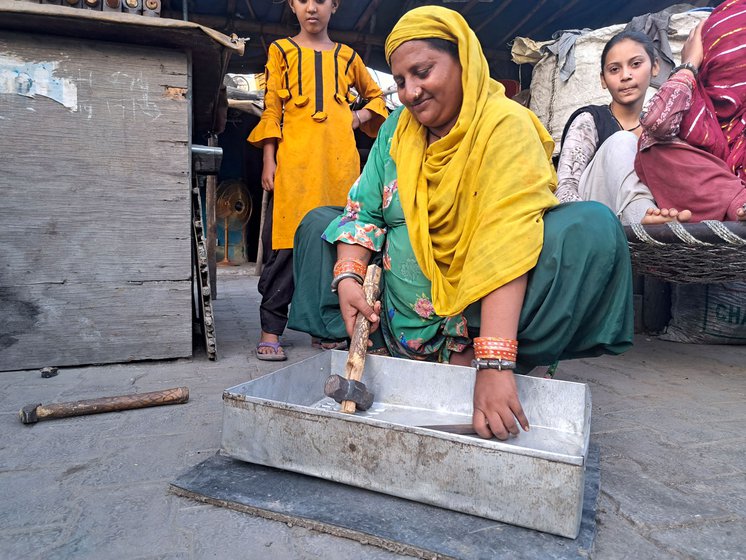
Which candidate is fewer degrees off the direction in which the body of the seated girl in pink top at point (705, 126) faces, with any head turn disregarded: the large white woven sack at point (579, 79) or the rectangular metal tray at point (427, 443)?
the rectangular metal tray

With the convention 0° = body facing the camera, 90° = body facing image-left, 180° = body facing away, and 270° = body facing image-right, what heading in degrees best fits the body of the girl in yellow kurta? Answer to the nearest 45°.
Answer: approximately 0°

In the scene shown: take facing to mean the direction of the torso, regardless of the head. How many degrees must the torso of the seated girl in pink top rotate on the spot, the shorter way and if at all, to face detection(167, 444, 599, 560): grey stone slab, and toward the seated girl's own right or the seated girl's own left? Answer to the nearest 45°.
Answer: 0° — they already face it

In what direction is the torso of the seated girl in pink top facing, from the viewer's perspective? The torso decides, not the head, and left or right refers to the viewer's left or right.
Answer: facing the viewer

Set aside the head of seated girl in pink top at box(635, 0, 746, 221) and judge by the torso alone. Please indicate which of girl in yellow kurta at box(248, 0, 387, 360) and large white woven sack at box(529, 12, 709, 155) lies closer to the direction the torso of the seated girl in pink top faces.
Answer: the girl in yellow kurta

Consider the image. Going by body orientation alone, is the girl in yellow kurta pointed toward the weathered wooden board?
no

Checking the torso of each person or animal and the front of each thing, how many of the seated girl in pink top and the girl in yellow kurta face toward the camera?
2

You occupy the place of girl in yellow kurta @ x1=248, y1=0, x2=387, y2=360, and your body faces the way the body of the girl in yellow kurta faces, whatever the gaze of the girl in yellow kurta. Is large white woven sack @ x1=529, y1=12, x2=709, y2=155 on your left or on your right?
on your left

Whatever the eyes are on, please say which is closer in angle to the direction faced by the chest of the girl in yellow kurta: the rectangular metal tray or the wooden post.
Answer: the rectangular metal tray

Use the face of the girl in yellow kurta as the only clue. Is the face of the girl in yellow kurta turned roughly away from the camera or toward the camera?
toward the camera

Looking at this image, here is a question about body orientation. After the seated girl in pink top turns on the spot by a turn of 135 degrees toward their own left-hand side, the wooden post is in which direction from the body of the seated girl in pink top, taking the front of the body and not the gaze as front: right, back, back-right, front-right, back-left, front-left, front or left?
back-left

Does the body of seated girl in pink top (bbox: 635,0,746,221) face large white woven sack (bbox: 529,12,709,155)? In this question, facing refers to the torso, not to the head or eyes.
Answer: no

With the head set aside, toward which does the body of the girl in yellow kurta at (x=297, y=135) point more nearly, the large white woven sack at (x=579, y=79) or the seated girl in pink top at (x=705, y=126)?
the seated girl in pink top

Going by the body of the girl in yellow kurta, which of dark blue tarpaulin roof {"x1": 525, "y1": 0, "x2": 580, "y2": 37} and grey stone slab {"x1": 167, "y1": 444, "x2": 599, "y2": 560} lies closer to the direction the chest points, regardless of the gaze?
the grey stone slab

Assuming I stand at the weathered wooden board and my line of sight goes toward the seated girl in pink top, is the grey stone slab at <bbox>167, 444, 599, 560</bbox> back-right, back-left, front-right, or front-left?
front-right

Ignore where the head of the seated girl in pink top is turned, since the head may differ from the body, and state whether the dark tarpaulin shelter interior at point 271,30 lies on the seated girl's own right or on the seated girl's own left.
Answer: on the seated girl's own right

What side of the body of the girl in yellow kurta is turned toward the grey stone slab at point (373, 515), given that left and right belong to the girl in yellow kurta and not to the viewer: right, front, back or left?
front
